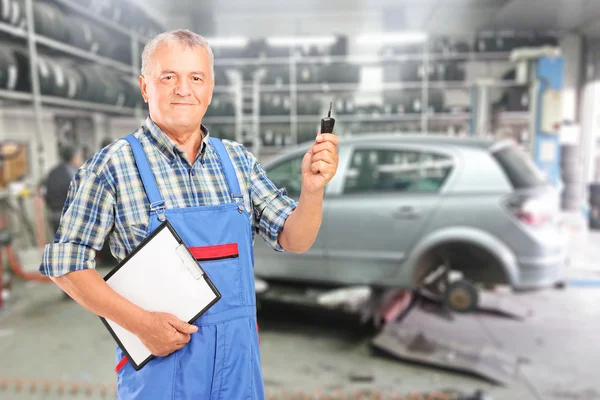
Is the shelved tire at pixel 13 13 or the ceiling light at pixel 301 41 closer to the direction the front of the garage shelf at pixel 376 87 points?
the shelved tire

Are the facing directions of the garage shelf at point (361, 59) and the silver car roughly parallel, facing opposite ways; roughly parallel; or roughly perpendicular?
roughly perpendicular

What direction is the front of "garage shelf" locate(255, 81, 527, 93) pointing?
toward the camera

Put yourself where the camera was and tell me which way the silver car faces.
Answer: facing to the left of the viewer

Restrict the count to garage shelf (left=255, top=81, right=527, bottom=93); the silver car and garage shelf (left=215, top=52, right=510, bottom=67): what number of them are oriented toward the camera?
2

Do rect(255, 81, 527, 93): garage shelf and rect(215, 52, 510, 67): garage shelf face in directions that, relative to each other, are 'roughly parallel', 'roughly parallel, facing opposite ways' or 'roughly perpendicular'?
roughly parallel

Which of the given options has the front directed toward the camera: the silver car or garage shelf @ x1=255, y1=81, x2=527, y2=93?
the garage shelf

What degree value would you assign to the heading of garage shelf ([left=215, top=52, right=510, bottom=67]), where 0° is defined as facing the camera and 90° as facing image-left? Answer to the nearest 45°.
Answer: approximately 0°

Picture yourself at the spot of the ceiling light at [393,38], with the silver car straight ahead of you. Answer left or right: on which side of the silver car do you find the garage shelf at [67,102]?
right

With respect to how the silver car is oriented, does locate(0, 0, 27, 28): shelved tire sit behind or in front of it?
in front

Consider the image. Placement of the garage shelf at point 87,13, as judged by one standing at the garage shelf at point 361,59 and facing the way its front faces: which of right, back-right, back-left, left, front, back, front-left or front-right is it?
front-right

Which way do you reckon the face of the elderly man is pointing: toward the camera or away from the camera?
toward the camera
